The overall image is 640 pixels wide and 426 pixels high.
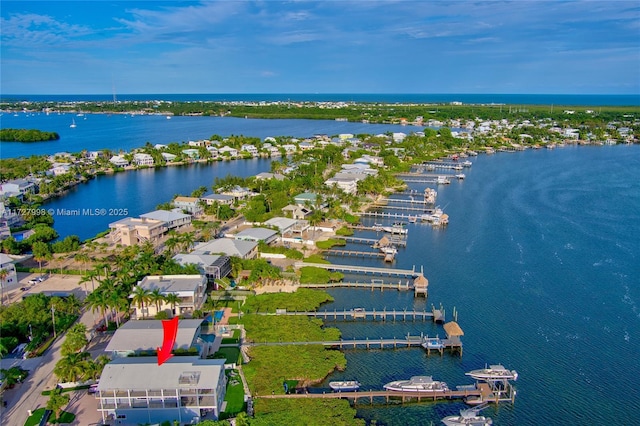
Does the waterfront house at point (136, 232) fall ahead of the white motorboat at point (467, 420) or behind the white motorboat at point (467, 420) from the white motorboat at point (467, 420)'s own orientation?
ahead

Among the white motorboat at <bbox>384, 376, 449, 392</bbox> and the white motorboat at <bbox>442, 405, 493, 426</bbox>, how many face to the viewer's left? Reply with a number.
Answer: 2

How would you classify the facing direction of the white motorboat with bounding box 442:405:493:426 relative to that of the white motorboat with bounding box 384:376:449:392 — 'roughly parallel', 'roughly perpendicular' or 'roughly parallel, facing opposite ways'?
roughly parallel

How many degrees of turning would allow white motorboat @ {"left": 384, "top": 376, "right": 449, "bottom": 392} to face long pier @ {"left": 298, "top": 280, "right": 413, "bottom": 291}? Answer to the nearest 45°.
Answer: approximately 90° to its right

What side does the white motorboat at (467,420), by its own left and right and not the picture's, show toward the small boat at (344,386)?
front

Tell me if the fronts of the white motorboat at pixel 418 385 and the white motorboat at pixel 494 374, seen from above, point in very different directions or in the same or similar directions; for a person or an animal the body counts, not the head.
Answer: same or similar directions

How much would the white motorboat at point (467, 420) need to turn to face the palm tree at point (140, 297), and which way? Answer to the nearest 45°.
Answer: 0° — it already faces it

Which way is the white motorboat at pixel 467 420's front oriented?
to the viewer's left

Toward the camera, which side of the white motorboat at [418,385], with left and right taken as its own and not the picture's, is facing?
left

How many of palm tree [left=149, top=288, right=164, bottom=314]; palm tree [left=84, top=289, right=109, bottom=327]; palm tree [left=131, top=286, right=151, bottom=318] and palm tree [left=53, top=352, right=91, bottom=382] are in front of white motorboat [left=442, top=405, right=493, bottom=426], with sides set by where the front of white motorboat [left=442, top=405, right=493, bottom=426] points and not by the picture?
4

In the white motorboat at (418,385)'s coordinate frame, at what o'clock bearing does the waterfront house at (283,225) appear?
The waterfront house is roughly at 2 o'clock from the white motorboat.
